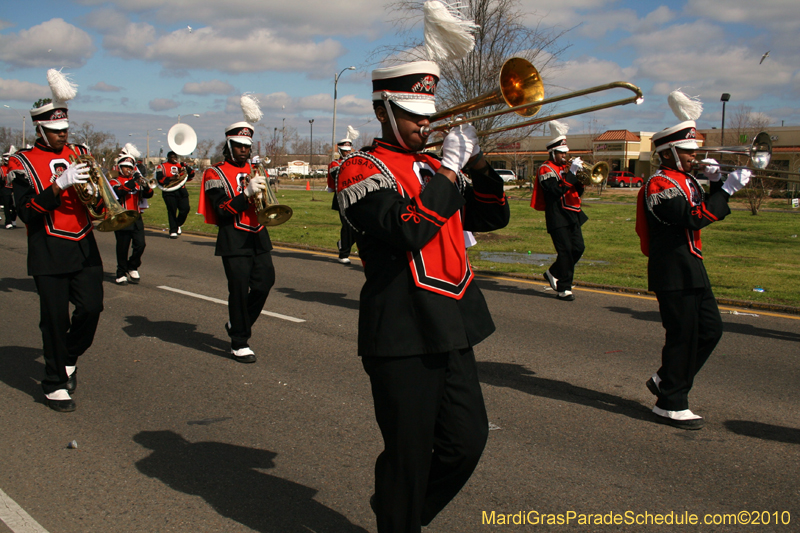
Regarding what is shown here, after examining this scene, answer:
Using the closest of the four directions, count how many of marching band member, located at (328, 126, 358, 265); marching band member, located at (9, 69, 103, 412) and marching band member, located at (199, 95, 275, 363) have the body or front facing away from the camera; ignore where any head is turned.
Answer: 0

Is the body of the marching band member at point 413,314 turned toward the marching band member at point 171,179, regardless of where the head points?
no

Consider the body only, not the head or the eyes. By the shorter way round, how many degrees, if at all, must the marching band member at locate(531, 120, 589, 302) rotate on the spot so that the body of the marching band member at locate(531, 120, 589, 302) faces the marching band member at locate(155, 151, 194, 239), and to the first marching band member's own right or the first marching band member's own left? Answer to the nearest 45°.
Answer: approximately 180°

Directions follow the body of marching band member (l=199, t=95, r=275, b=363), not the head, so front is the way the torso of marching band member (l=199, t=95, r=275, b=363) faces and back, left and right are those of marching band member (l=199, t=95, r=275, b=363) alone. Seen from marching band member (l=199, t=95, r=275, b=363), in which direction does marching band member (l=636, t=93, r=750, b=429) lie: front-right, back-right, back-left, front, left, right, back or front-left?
front

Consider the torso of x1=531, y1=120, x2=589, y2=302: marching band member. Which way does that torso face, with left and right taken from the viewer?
facing the viewer and to the right of the viewer

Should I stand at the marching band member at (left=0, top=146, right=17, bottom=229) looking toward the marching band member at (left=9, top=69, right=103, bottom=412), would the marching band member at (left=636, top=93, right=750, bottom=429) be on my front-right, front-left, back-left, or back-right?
front-left

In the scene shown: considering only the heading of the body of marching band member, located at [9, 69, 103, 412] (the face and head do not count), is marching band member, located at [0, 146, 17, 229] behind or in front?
behind

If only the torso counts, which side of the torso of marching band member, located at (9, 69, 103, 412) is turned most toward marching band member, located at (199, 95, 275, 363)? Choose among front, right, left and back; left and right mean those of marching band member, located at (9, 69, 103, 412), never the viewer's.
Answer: left

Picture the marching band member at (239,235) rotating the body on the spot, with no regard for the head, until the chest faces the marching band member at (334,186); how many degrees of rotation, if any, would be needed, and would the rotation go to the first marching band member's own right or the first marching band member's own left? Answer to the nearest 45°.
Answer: approximately 135° to the first marching band member's own left

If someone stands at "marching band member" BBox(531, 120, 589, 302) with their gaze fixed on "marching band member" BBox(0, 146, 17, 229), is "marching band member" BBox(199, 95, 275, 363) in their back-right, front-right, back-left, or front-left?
front-left

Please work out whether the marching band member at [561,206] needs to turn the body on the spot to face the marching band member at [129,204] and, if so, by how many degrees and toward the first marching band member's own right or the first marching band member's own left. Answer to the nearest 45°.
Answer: approximately 135° to the first marching band member's own right

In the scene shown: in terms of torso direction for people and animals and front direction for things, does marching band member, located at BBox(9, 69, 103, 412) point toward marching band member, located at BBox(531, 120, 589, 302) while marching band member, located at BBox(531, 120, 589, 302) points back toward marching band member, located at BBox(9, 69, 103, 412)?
no

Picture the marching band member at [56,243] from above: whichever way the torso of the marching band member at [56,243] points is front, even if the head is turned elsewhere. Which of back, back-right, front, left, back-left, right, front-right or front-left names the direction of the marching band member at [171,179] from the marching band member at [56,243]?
back-left

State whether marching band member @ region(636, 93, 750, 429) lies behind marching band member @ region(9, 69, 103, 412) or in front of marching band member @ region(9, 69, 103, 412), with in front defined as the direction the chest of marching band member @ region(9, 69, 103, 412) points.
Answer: in front

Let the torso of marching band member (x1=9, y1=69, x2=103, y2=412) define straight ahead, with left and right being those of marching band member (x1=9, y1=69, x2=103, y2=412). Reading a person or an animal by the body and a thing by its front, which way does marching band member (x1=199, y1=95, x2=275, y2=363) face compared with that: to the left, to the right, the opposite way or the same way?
the same way

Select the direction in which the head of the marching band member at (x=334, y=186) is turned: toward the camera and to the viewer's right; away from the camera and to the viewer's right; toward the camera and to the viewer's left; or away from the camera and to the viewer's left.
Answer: toward the camera and to the viewer's right

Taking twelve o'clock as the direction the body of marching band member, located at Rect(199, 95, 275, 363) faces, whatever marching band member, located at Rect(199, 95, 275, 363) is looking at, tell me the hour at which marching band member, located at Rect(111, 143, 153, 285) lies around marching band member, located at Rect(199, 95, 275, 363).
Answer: marching band member, located at Rect(111, 143, 153, 285) is roughly at 7 o'clock from marching band member, located at Rect(199, 95, 275, 363).

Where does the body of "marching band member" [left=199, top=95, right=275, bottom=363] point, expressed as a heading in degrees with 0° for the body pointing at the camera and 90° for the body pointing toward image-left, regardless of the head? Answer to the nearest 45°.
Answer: approximately 315°

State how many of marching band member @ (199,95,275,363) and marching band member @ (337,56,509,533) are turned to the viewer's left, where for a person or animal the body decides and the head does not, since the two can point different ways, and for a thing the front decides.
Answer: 0
